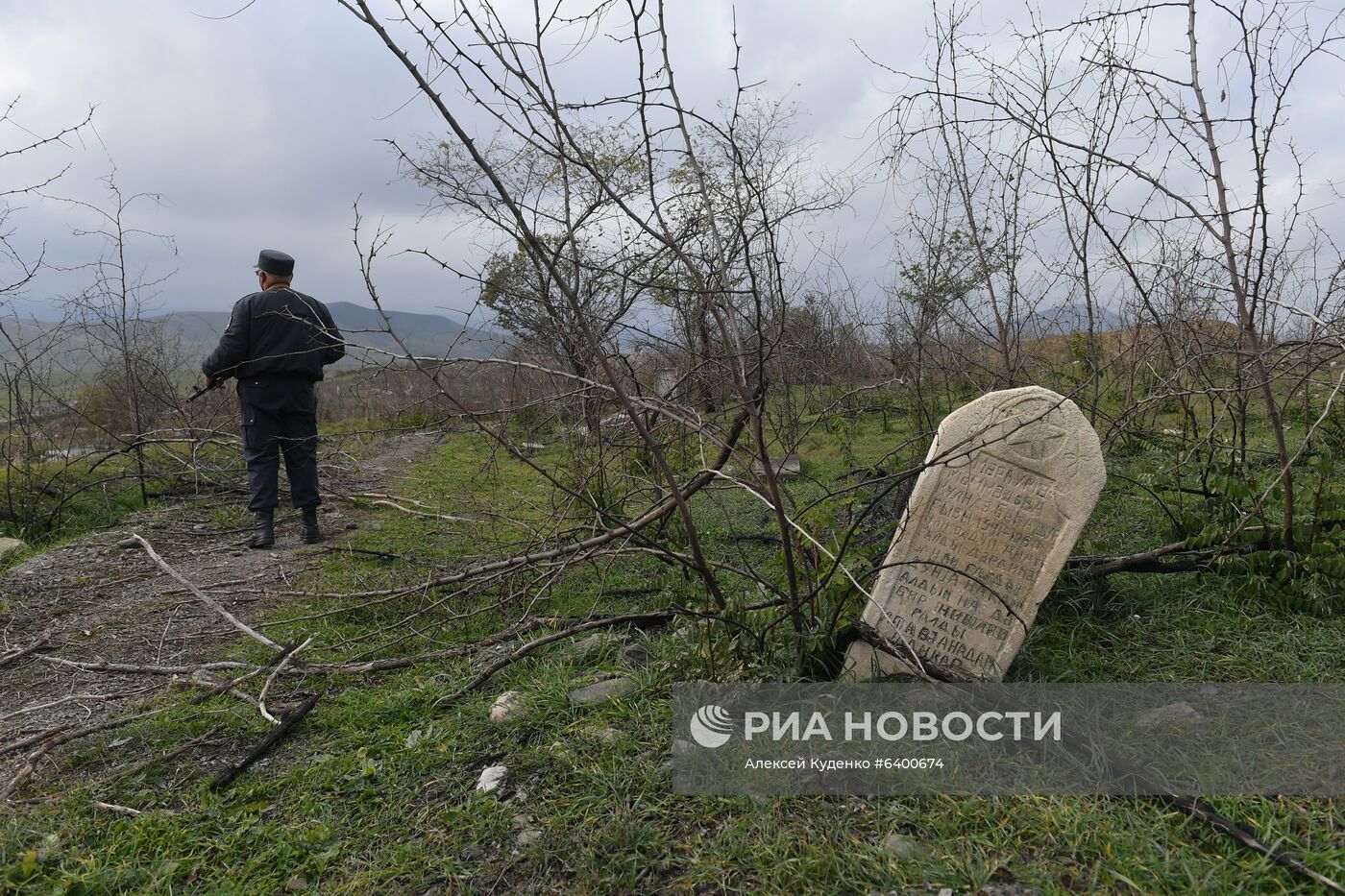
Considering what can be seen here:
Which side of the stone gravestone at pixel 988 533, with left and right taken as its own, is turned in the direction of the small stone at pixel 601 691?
right

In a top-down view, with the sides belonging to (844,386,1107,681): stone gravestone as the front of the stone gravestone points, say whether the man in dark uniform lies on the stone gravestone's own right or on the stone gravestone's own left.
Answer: on the stone gravestone's own right

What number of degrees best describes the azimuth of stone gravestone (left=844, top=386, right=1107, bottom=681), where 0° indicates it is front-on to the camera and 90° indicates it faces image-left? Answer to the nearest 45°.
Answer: approximately 0°

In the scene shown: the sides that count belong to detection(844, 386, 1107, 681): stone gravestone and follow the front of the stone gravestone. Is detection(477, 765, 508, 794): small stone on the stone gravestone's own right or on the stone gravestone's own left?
on the stone gravestone's own right

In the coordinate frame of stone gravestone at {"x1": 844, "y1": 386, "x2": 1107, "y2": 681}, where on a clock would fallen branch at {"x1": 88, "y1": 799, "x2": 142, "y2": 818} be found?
The fallen branch is roughly at 2 o'clock from the stone gravestone.

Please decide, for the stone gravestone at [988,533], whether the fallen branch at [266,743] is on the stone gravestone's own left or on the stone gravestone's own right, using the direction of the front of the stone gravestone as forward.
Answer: on the stone gravestone's own right

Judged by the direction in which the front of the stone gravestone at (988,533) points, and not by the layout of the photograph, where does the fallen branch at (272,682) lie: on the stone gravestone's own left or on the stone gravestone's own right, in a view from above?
on the stone gravestone's own right

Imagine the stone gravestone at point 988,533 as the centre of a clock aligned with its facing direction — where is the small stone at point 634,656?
The small stone is roughly at 3 o'clock from the stone gravestone.
